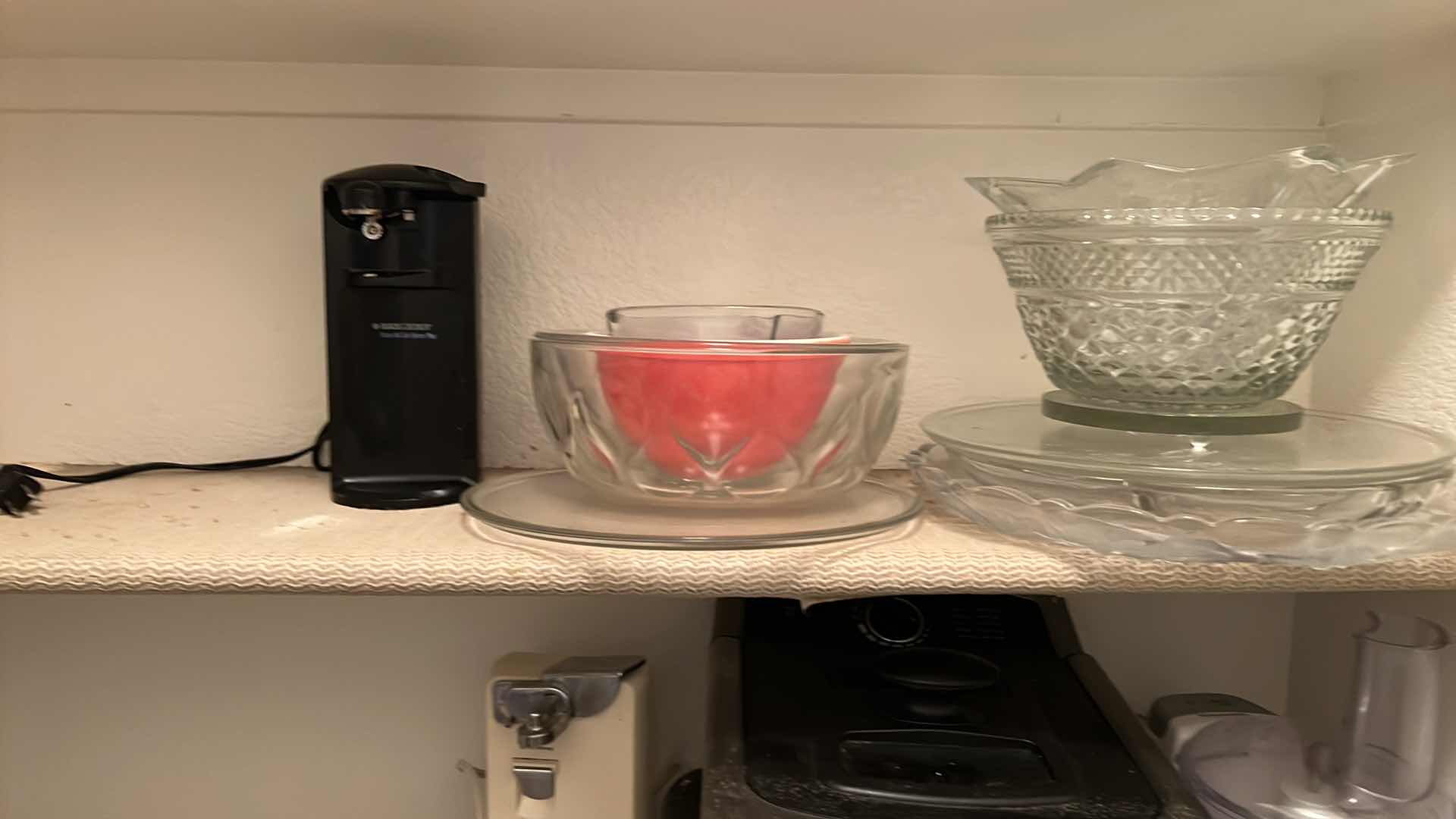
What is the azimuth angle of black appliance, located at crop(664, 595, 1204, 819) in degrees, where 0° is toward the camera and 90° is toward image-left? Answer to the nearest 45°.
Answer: approximately 0°

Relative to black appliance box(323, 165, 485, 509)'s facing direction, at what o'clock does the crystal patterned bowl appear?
The crystal patterned bowl is roughly at 10 o'clock from the black appliance.

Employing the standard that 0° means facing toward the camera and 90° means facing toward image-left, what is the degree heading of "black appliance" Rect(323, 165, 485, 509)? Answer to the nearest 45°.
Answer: approximately 0°

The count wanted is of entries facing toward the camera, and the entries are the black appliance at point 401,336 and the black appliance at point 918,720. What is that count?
2
